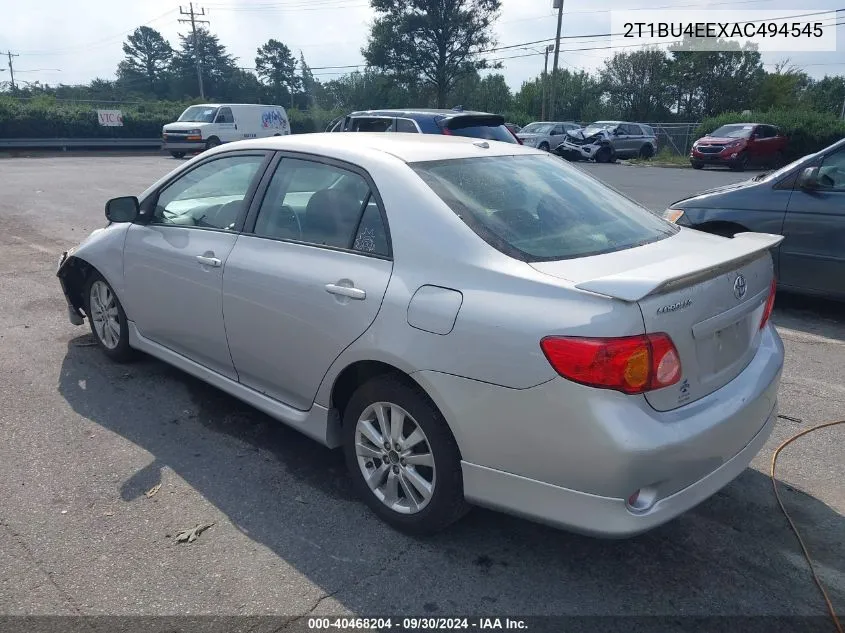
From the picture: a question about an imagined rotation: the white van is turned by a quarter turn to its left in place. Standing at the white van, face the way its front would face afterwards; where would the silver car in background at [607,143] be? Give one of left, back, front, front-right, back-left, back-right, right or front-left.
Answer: front-left

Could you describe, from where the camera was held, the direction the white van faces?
facing the viewer and to the left of the viewer

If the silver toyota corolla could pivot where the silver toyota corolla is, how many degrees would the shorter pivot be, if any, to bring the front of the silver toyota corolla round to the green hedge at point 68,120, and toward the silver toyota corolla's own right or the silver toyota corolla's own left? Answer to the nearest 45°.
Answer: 0° — it already faces it

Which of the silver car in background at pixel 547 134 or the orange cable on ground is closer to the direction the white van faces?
the orange cable on ground

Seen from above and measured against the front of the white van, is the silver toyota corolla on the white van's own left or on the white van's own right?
on the white van's own left

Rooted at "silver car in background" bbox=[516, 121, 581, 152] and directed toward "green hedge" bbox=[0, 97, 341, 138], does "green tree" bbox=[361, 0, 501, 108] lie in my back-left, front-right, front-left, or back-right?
front-right

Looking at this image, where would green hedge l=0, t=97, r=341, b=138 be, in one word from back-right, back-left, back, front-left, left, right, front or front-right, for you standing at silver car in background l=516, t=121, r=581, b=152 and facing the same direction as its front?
front-right

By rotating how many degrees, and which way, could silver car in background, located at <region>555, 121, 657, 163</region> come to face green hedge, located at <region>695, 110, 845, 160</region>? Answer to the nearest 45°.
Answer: approximately 135° to its left

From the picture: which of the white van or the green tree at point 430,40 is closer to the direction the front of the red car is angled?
the white van

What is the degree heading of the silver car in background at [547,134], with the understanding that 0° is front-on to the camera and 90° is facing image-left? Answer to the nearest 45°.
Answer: approximately 45°

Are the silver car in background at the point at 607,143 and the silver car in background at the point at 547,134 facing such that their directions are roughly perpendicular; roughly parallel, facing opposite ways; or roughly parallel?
roughly parallel

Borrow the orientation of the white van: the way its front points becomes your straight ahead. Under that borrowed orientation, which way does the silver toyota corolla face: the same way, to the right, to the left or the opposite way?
to the right

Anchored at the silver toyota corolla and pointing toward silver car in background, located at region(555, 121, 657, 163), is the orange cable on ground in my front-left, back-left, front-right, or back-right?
back-right

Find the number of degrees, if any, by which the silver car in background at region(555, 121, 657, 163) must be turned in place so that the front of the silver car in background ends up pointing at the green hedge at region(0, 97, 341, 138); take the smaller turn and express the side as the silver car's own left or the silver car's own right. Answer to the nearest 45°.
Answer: approximately 45° to the silver car's own right

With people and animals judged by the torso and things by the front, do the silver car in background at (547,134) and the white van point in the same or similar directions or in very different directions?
same or similar directions

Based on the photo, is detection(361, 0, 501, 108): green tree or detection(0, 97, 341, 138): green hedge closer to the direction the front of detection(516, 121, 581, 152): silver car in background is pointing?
the green hedge

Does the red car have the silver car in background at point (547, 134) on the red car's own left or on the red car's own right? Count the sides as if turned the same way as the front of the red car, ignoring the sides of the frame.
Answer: on the red car's own right

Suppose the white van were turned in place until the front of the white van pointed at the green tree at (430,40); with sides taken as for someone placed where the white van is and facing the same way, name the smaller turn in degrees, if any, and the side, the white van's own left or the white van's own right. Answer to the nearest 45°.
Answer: approximately 180°
